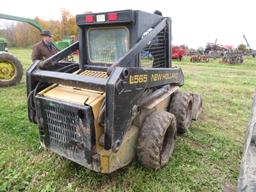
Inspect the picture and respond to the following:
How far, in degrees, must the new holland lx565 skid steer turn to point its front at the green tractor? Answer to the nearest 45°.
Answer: approximately 90° to its left

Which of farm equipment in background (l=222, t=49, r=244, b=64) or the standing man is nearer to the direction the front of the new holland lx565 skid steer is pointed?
the farm equipment in background

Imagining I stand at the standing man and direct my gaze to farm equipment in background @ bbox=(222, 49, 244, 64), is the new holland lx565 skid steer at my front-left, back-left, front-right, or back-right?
back-right

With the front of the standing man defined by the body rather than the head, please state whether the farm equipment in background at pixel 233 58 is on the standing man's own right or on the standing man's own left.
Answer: on the standing man's own left

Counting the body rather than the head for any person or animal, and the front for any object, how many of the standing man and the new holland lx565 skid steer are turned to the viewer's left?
0

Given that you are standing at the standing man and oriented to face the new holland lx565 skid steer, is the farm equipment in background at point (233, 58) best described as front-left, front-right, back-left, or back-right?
back-left

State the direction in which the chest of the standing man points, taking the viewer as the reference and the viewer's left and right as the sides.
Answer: facing the viewer and to the right of the viewer

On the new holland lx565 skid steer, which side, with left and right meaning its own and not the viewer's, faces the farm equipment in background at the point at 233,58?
front

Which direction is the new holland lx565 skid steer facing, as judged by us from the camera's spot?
facing away from the viewer and to the right of the viewer

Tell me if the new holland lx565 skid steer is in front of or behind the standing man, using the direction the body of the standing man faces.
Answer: in front
